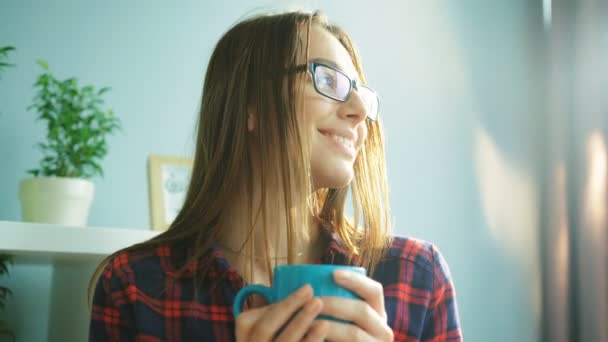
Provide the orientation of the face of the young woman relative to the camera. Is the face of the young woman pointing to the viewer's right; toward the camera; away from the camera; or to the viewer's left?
to the viewer's right

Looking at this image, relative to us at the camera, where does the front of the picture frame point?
facing the viewer

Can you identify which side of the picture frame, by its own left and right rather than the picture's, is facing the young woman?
front
